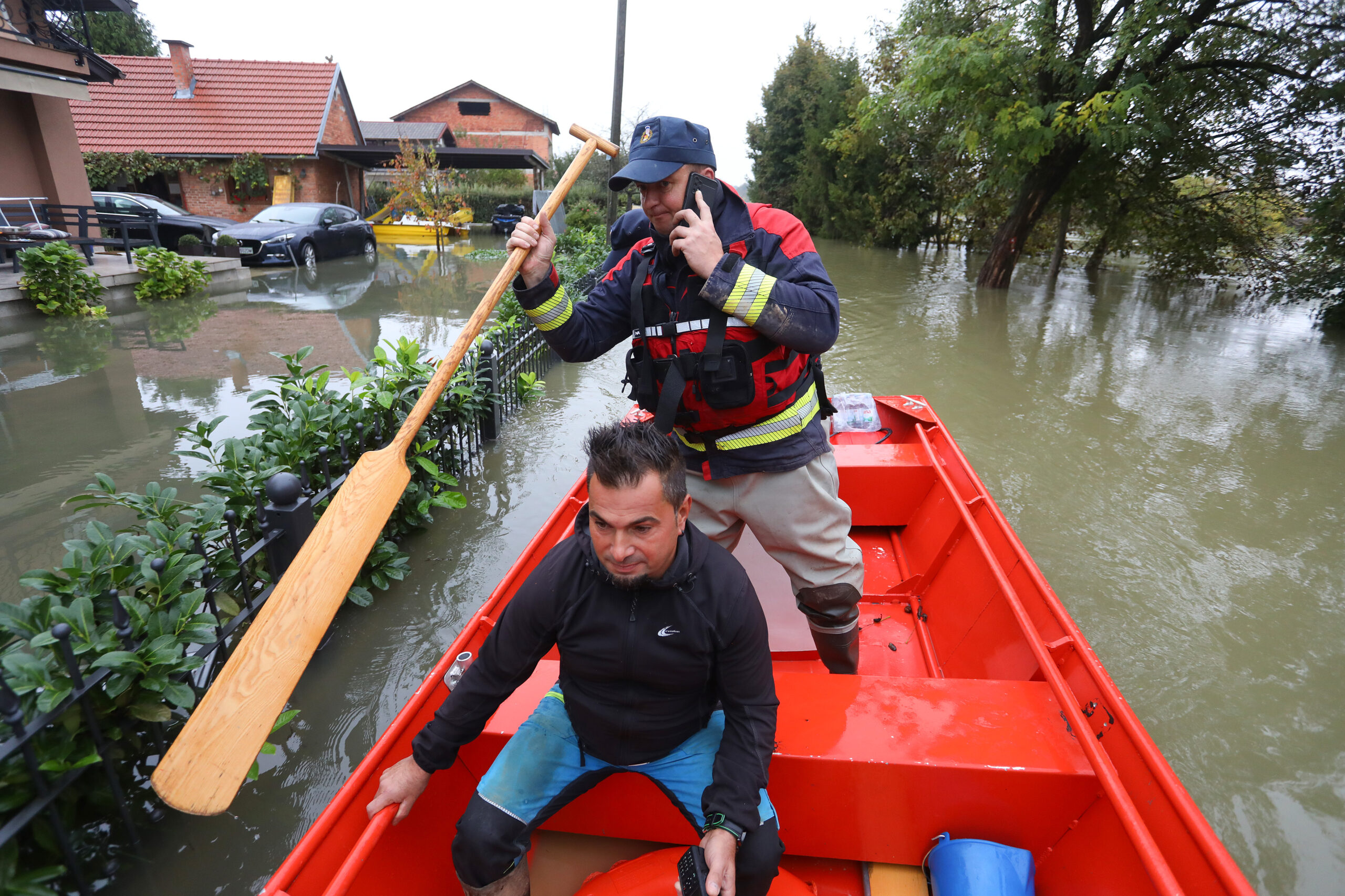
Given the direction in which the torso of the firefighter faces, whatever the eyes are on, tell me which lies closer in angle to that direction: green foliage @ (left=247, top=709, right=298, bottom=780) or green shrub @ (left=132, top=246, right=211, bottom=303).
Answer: the green foliage

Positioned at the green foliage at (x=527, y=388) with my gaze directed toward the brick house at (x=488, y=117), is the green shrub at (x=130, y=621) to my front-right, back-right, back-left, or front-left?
back-left

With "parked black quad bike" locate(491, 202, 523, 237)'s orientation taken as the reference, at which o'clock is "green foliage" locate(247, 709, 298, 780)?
The green foliage is roughly at 12 o'clock from the parked black quad bike.

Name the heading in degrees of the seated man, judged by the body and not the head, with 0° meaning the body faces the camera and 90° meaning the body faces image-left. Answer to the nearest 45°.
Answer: approximately 0°

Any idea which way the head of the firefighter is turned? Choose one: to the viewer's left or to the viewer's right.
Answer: to the viewer's left

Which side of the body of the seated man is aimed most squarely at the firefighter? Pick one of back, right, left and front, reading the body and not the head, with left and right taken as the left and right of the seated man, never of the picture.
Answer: back

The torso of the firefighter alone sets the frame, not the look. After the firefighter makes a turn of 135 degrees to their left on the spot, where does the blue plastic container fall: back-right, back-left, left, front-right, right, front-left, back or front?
front-right

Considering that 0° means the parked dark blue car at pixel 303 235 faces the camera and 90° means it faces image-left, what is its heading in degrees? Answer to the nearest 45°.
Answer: approximately 45°

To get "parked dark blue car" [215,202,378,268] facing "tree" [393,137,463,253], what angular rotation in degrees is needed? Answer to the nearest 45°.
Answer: approximately 180°

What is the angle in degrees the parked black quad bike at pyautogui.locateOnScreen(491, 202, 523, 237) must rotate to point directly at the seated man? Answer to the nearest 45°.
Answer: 0° — it already faces them

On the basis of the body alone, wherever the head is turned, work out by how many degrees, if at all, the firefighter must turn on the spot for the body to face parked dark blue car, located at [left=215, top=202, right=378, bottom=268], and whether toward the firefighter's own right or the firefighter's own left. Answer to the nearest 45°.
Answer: approximately 90° to the firefighter's own right
